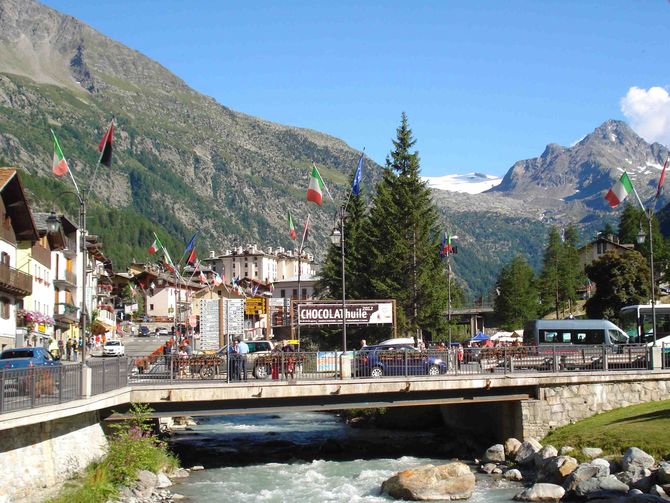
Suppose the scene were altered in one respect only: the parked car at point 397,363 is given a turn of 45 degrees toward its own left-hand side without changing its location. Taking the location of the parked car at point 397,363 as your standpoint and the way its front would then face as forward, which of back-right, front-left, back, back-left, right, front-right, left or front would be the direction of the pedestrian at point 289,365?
back

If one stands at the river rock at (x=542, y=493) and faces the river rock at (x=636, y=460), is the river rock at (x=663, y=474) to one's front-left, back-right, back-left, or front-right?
front-right

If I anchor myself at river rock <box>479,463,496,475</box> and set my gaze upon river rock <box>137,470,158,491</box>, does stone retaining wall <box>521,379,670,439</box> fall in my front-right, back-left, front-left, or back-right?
back-right

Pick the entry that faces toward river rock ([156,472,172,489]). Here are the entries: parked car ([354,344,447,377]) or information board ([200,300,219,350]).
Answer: the information board

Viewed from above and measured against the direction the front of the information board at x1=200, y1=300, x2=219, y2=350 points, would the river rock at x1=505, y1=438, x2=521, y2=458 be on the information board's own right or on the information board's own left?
on the information board's own left

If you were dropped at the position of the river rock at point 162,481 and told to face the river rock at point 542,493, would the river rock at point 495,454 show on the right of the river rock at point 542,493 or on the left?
left

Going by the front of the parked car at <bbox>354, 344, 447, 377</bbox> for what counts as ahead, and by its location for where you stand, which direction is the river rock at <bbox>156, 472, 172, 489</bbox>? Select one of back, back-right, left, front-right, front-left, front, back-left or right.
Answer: back-right

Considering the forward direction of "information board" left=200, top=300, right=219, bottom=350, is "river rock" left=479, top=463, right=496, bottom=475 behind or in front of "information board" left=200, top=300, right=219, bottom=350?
in front

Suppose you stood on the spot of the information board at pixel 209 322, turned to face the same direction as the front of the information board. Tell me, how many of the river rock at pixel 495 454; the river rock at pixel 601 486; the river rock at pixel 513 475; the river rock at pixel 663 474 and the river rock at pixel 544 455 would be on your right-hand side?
0

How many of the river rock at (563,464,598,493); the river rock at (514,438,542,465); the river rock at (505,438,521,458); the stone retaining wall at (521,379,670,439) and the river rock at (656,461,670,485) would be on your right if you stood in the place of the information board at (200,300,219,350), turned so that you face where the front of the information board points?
0

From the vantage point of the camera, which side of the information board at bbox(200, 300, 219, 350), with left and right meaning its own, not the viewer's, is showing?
front

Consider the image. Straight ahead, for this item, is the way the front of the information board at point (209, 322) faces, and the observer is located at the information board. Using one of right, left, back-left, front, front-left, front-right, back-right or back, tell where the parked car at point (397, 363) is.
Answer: front-left

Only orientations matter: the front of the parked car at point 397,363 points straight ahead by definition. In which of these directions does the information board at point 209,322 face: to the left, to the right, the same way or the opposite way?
to the right
